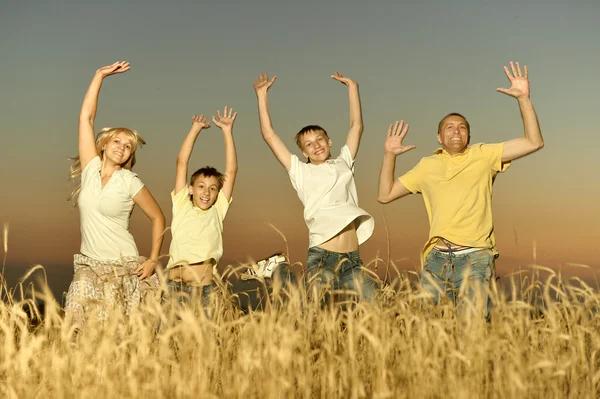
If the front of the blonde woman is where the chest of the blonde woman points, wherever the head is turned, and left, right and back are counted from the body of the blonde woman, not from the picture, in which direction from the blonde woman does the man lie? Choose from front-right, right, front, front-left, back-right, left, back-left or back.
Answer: left

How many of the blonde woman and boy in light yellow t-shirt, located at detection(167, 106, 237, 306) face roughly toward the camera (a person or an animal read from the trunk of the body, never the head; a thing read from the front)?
2

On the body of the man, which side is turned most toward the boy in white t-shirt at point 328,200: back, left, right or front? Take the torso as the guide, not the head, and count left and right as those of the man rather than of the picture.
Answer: right

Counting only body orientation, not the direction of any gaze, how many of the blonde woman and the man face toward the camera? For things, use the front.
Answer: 2

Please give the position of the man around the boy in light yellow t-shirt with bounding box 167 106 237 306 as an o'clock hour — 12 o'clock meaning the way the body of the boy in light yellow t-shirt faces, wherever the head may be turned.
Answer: The man is roughly at 10 o'clock from the boy in light yellow t-shirt.

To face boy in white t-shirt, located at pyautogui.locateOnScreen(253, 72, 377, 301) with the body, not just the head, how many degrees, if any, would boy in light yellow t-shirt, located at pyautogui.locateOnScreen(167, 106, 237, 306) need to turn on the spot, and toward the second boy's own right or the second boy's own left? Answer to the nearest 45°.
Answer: approximately 45° to the second boy's own left

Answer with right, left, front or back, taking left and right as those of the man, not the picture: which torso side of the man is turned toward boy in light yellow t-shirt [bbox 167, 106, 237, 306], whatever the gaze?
right
